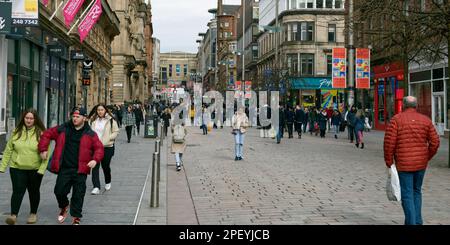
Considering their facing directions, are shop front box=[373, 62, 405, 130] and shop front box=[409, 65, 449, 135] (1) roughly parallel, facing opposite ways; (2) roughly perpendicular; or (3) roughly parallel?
roughly parallel

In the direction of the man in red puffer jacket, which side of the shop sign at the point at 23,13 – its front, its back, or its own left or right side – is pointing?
front

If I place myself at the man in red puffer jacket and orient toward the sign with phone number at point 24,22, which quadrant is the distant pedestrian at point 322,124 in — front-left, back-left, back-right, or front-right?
front-right

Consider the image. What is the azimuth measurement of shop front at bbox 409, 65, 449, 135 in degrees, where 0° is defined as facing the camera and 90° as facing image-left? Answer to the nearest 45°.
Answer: approximately 45°

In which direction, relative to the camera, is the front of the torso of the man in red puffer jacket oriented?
away from the camera

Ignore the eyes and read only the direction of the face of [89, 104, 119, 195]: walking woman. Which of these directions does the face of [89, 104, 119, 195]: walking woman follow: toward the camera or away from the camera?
toward the camera

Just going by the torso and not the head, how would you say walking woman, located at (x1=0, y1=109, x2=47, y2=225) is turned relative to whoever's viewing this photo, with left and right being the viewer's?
facing the viewer

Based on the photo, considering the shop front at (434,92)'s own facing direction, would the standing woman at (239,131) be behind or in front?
in front

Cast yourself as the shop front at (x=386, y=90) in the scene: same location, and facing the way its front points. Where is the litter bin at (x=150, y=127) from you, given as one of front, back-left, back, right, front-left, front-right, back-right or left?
front

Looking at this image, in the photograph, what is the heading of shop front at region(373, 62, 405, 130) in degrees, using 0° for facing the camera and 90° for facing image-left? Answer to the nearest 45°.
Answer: approximately 45°

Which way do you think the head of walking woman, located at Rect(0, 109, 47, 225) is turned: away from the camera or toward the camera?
toward the camera

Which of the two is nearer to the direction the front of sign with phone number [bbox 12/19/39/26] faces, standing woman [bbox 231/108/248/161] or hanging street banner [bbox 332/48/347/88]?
the standing woman

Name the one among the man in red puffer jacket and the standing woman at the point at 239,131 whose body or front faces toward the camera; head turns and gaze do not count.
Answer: the standing woman

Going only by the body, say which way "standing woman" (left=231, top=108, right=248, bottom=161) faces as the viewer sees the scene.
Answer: toward the camera
